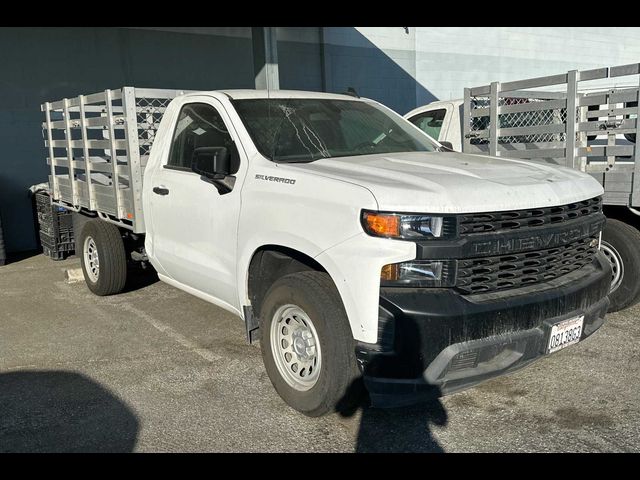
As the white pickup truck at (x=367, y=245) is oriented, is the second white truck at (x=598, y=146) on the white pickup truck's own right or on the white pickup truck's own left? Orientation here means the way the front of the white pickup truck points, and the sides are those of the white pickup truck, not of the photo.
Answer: on the white pickup truck's own left

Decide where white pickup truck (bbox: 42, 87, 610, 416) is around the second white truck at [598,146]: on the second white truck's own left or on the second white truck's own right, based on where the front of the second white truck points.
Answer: on the second white truck's own left

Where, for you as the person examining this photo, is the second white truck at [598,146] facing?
facing away from the viewer and to the left of the viewer

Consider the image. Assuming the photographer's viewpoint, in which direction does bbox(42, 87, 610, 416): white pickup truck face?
facing the viewer and to the right of the viewer
